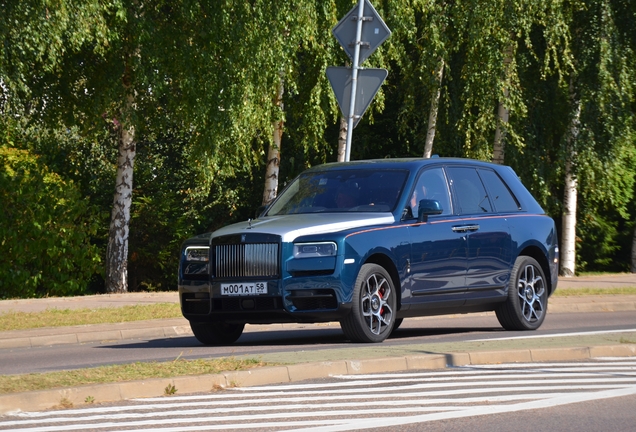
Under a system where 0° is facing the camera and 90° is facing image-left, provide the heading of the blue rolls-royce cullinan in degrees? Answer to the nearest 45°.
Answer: approximately 45°

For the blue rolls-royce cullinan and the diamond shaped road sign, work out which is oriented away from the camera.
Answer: the diamond shaped road sign

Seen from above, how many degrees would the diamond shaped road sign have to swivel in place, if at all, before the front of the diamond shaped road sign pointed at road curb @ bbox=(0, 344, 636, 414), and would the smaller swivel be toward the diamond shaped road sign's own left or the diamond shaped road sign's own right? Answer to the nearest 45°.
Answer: approximately 180°

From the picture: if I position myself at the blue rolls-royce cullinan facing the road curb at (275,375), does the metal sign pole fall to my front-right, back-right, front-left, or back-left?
back-right

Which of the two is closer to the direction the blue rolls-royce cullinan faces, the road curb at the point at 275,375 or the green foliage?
the road curb

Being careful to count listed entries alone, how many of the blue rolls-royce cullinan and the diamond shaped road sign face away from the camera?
1

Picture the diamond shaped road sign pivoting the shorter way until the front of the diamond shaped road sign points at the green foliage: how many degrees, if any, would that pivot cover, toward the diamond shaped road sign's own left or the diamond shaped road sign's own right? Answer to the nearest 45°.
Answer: approximately 45° to the diamond shaped road sign's own left

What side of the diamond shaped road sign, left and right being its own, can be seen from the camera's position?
back
